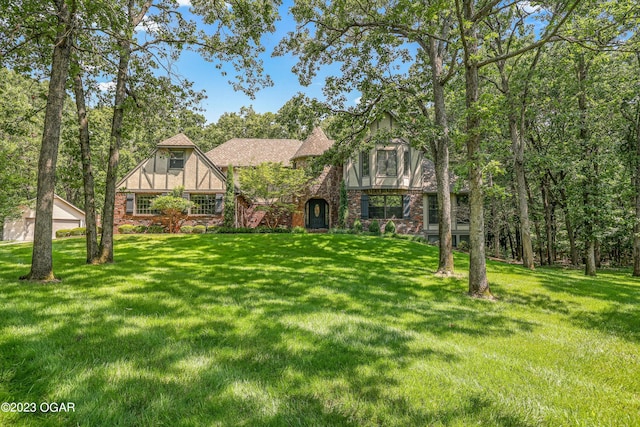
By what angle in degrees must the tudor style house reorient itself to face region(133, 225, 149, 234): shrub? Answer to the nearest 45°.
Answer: approximately 90° to its right

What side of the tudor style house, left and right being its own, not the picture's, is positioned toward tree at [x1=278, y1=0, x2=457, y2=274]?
front

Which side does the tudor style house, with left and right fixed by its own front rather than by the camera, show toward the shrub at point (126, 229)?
right

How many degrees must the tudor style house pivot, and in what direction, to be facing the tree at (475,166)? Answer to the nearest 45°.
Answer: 0° — it already faces it

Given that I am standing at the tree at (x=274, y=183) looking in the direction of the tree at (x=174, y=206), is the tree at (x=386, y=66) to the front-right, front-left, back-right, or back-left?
back-left

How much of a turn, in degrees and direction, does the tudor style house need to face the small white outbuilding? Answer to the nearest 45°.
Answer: approximately 90° to its right

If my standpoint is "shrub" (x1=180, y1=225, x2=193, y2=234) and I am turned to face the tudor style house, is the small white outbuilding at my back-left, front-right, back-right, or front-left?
back-left

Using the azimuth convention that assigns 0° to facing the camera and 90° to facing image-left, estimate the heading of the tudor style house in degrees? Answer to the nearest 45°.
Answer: approximately 0°

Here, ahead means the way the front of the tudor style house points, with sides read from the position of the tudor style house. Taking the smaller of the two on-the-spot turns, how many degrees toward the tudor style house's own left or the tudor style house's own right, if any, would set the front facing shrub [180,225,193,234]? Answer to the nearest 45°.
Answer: approximately 90° to the tudor style house's own right
